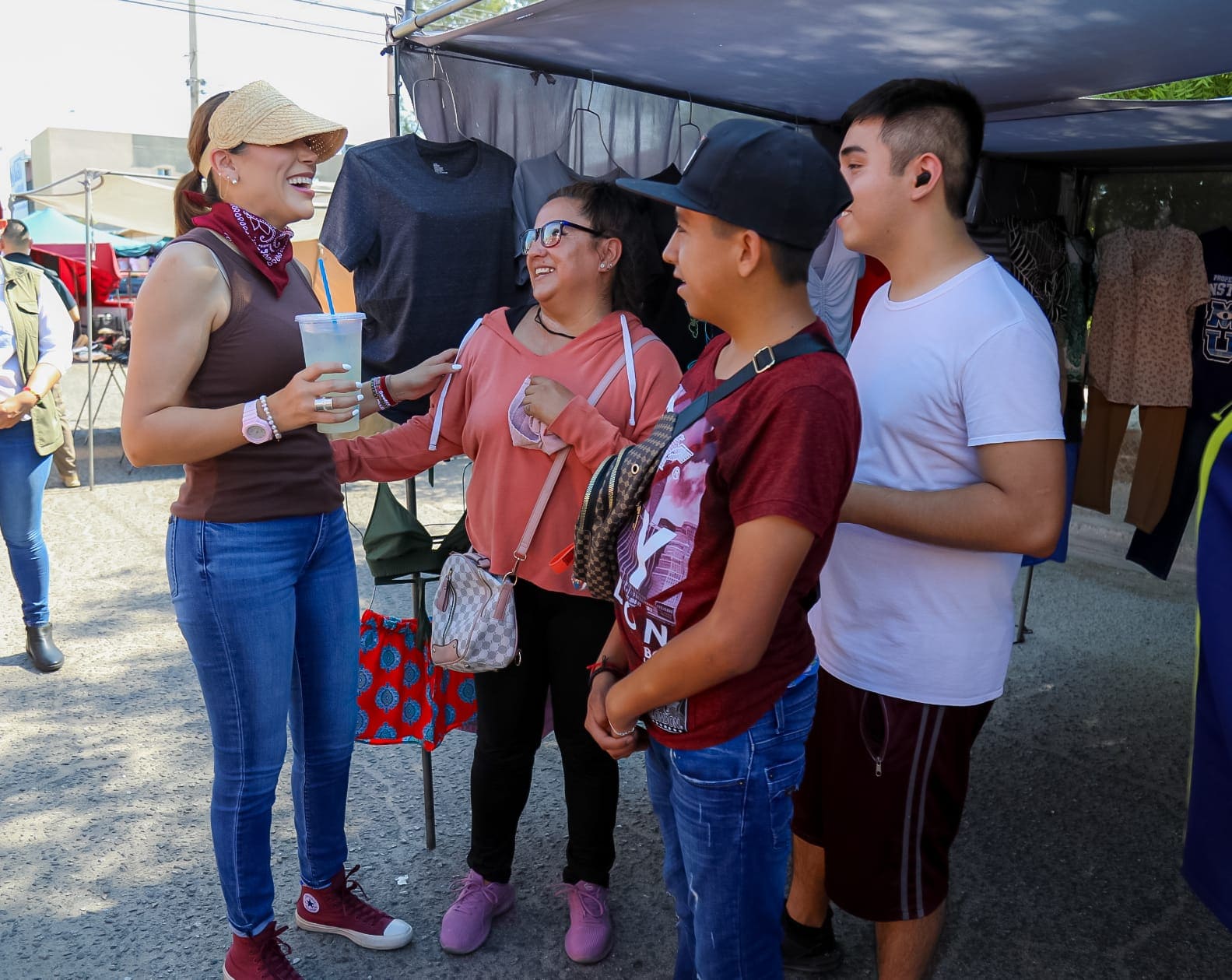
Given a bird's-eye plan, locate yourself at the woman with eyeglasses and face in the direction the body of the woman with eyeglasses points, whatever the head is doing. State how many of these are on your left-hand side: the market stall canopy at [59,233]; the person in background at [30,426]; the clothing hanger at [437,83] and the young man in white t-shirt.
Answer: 1

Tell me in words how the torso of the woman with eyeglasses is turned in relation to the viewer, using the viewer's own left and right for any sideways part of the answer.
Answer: facing the viewer and to the left of the viewer

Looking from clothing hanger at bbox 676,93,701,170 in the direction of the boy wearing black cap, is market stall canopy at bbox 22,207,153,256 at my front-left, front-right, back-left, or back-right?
back-right

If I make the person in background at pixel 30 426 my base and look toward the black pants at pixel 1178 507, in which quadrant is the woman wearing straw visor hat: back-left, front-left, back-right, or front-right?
front-right

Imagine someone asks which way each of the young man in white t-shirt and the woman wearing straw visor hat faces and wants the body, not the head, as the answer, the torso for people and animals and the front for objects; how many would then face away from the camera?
0

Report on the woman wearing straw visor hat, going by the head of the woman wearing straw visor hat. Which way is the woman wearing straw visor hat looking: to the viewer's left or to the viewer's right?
to the viewer's right

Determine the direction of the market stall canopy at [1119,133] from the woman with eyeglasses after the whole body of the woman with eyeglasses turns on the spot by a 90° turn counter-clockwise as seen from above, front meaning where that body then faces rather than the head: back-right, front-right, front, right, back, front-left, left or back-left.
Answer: left

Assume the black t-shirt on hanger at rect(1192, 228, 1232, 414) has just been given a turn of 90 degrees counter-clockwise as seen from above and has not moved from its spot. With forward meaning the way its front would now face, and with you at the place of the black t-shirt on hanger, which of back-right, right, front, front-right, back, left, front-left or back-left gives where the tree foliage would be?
left

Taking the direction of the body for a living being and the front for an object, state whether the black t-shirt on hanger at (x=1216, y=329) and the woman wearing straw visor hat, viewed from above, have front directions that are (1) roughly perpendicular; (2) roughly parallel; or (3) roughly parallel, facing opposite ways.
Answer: roughly perpendicular

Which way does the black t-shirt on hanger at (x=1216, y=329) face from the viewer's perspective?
toward the camera
